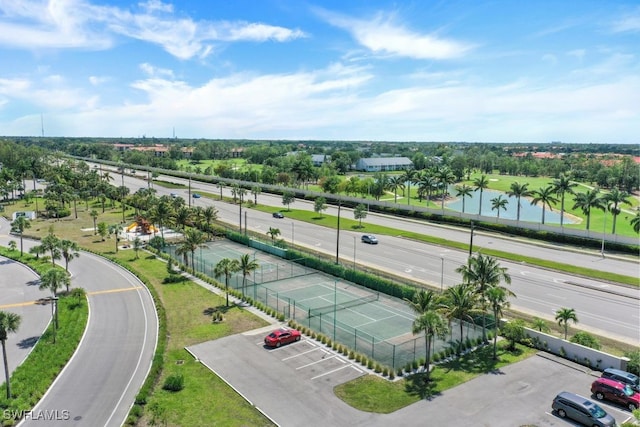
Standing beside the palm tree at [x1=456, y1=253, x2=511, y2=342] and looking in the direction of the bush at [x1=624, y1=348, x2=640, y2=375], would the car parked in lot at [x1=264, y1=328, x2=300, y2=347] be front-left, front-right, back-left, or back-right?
back-right

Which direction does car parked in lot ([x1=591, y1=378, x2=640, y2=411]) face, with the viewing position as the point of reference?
facing the viewer and to the right of the viewer

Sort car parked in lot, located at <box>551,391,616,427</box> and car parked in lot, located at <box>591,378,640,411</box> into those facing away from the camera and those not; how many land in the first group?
0

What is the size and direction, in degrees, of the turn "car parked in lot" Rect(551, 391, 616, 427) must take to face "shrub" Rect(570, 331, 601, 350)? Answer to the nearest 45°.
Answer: approximately 135° to its left

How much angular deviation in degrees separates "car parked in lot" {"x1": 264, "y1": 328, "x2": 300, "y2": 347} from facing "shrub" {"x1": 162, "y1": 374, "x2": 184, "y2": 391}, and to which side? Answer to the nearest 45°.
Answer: approximately 180°

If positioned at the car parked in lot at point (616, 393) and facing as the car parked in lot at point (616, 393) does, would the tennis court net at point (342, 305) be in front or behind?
behind

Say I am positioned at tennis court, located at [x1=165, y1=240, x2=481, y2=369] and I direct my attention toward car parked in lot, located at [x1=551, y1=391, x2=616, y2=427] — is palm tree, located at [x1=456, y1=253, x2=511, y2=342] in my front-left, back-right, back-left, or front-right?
front-left

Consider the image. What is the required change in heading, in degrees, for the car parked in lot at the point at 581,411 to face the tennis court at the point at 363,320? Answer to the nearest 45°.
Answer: approximately 180°

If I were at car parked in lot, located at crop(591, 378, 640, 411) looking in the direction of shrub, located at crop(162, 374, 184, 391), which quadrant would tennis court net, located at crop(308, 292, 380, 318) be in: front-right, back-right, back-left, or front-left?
front-right

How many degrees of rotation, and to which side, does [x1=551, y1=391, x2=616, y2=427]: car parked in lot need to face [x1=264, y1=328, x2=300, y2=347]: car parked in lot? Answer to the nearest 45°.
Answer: approximately 135° to its right

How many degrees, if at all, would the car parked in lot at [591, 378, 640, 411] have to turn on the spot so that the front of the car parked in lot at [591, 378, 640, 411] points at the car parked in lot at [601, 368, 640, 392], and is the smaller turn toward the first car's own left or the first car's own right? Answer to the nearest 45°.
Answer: approximately 135° to the first car's own left
